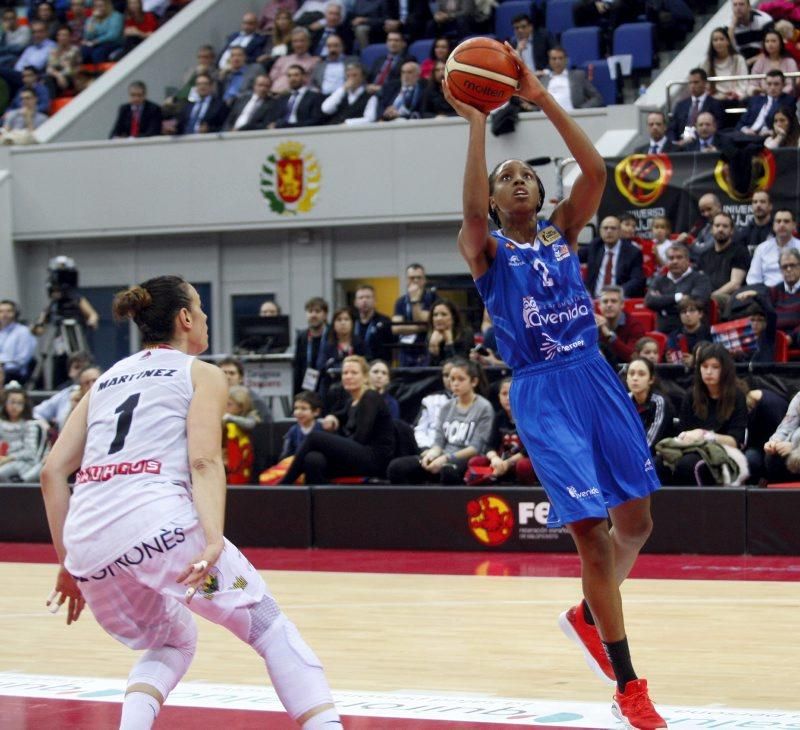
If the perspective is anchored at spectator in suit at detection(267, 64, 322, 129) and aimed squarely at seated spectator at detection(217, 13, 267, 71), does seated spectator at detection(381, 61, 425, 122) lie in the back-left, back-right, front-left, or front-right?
back-right

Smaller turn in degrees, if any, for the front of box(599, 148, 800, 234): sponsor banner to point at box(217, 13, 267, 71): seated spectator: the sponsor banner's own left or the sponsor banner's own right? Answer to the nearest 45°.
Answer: approximately 135° to the sponsor banner's own right

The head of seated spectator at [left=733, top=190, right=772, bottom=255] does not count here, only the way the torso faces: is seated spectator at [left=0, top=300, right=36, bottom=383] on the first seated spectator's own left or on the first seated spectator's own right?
on the first seated spectator's own right

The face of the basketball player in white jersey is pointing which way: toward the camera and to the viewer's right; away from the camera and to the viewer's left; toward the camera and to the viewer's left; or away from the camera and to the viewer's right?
away from the camera and to the viewer's right

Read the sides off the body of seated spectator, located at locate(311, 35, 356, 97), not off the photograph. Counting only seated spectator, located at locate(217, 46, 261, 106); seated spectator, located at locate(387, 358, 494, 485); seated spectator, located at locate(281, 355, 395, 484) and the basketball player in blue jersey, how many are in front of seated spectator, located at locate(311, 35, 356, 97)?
3

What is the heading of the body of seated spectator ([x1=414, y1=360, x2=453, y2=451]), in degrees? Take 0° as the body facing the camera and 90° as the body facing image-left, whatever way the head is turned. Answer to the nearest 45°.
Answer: approximately 0°

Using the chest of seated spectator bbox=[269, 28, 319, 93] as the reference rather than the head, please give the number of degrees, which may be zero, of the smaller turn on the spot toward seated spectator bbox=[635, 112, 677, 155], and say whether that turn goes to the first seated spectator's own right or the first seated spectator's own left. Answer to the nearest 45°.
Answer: approximately 45° to the first seated spectator's own left

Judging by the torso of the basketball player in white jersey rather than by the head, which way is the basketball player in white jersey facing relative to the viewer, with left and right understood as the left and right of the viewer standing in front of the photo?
facing away from the viewer and to the right of the viewer

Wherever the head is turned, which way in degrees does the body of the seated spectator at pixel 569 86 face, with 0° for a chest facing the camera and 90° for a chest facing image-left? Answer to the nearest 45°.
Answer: approximately 45°

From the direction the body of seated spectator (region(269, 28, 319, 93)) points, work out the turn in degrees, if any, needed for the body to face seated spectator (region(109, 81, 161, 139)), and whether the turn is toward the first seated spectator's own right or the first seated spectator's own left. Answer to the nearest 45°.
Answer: approximately 90° to the first seated spectator's own right

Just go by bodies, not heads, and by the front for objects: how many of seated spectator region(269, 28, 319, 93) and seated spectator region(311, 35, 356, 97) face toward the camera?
2

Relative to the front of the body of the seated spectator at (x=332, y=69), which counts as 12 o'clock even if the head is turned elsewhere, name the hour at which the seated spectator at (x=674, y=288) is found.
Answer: the seated spectator at (x=674, y=288) is roughly at 11 o'clock from the seated spectator at (x=332, y=69).

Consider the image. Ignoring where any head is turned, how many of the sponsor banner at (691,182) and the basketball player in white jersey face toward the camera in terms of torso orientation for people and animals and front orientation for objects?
1

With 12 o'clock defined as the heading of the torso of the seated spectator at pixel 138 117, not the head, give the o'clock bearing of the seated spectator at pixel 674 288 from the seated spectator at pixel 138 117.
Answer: the seated spectator at pixel 674 288 is roughly at 11 o'clock from the seated spectator at pixel 138 117.

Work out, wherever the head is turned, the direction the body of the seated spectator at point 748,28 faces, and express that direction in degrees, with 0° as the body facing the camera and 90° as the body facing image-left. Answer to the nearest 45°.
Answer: approximately 45°
